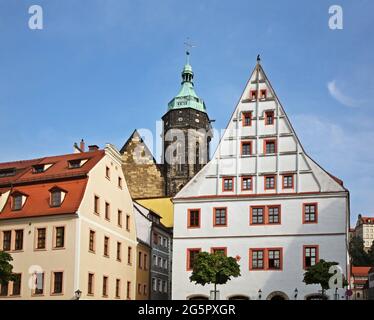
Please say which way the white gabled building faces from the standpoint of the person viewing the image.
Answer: facing the viewer

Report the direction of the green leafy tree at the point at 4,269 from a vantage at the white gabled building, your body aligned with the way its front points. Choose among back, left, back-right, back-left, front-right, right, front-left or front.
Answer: front-right
